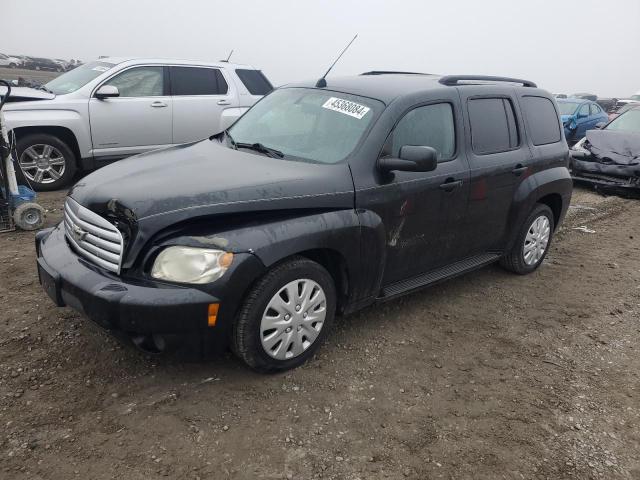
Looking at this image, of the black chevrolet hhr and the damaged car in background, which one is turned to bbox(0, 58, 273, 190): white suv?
the damaged car in background

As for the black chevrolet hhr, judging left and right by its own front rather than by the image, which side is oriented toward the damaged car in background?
back

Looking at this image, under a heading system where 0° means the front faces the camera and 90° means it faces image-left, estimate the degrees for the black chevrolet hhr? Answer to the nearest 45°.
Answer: approximately 45°

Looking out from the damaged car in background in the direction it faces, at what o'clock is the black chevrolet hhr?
The black chevrolet hhr is roughly at 11 o'clock from the damaged car in background.

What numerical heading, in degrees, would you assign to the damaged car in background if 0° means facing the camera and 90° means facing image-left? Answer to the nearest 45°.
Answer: approximately 45°

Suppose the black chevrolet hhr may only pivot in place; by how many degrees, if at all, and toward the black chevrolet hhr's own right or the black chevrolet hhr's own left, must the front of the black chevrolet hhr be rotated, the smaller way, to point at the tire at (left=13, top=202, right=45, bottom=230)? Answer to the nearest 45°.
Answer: approximately 90° to the black chevrolet hhr's own right

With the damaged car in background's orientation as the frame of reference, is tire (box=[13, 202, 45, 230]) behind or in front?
in front

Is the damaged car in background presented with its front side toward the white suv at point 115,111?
yes

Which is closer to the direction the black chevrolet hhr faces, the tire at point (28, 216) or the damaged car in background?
the tire

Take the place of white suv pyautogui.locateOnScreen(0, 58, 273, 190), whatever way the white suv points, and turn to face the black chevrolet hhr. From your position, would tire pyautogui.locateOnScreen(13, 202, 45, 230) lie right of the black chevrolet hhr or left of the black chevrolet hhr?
right
